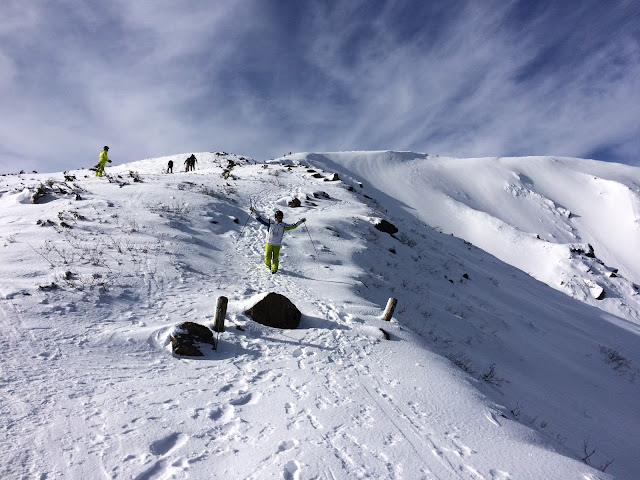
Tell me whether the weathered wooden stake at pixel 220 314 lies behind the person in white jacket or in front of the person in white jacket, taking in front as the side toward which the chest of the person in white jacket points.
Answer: in front

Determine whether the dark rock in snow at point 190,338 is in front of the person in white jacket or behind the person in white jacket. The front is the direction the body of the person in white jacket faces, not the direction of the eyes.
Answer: in front

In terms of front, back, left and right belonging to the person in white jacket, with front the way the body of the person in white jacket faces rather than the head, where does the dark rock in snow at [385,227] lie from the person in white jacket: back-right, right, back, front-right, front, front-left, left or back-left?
back-left

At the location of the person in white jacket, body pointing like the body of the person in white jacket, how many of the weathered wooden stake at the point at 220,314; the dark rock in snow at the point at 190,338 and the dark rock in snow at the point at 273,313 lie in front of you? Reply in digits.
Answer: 3

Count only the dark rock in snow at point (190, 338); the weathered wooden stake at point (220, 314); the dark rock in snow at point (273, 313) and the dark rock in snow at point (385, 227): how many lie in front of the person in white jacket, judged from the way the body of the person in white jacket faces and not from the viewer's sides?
3

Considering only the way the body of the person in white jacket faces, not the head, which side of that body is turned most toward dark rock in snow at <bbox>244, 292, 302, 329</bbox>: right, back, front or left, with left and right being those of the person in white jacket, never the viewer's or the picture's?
front

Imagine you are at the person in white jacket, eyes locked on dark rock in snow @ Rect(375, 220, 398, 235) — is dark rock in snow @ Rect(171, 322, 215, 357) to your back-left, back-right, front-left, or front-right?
back-right

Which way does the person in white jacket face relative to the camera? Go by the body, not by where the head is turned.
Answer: toward the camera
